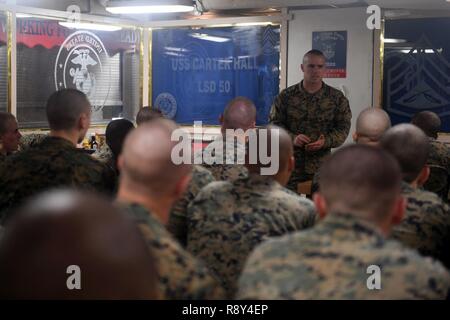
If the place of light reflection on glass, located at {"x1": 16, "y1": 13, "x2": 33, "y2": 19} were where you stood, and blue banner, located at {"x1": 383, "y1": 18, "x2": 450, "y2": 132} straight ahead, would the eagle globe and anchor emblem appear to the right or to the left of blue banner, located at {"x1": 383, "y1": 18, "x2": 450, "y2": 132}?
left

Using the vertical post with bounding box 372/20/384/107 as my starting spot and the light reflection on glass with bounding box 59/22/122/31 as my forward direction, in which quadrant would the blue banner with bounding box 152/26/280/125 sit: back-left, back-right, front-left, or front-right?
front-right

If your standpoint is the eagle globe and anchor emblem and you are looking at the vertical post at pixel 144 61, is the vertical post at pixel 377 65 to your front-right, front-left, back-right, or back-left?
front-right

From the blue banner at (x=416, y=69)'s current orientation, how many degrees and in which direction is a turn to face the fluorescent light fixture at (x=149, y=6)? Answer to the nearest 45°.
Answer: approximately 45° to its right

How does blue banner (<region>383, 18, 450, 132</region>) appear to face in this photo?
toward the camera

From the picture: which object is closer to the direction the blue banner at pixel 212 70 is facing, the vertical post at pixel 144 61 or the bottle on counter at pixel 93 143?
the bottle on counter

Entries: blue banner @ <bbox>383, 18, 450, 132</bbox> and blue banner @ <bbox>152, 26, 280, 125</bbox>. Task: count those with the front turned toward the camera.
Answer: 2

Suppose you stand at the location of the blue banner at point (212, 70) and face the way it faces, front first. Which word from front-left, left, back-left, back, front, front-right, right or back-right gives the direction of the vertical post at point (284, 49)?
front-left

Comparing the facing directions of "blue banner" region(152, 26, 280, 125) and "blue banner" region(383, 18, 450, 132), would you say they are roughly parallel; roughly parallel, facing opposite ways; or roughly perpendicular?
roughly parallel

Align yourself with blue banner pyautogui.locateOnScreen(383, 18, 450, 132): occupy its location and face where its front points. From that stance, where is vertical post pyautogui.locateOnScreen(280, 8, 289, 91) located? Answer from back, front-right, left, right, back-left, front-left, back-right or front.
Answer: right

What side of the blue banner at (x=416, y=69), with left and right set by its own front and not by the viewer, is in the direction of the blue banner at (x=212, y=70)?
right
